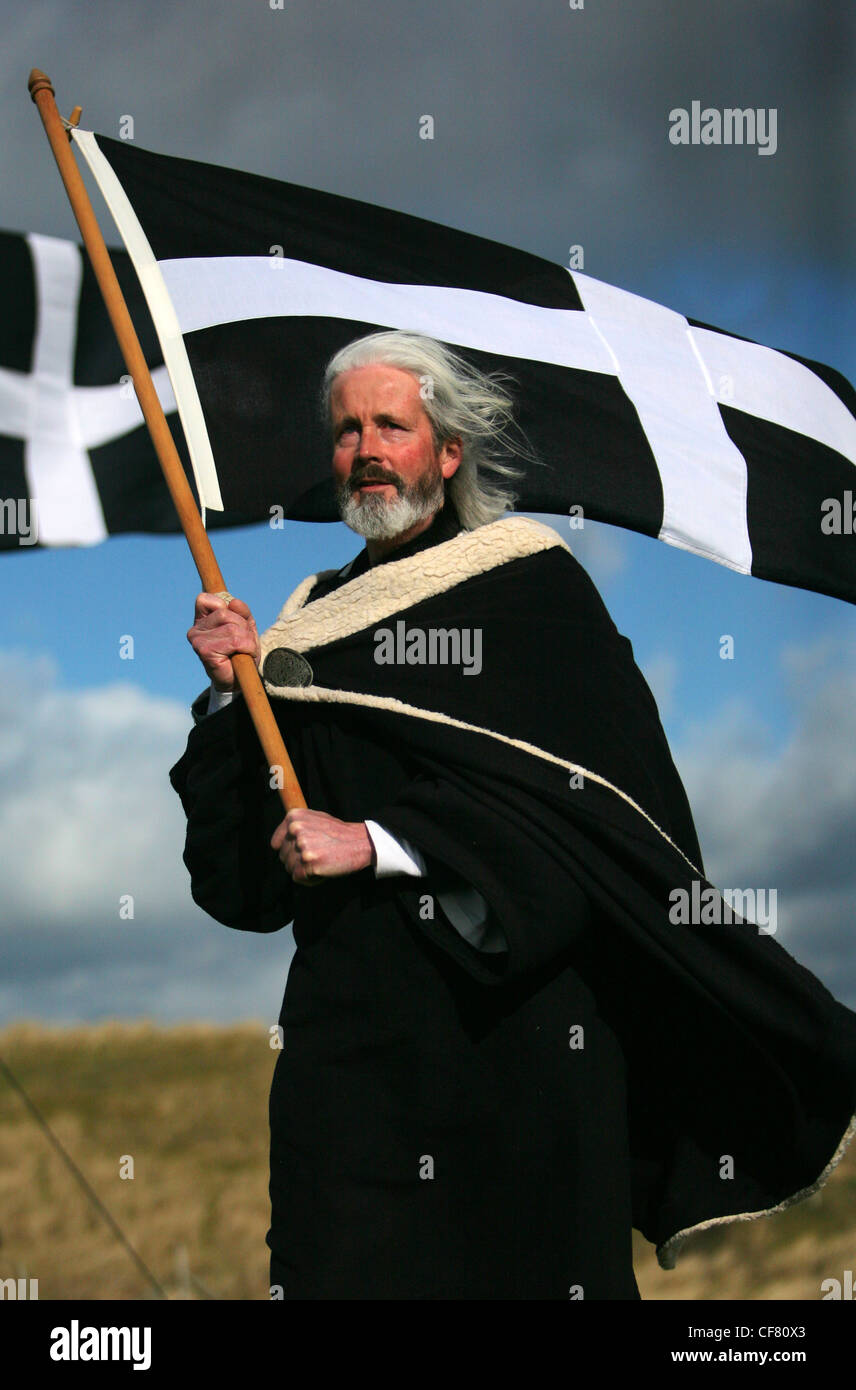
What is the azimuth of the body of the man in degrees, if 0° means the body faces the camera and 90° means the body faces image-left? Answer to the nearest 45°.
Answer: approximately 45°

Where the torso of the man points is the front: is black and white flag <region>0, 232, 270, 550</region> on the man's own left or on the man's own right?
on the man's own right
